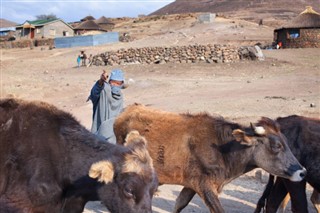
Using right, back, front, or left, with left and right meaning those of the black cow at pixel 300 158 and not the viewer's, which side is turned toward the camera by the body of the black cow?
right

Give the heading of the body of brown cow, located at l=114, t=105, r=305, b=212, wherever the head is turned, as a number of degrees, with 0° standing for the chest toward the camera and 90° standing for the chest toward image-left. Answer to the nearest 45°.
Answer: approximately 270°

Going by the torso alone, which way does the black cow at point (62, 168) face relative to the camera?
to the viewer's right

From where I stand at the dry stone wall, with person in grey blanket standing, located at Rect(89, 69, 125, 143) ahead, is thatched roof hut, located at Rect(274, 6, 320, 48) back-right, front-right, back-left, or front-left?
back-left

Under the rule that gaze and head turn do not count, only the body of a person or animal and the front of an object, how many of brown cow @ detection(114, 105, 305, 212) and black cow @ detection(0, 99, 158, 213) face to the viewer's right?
2
